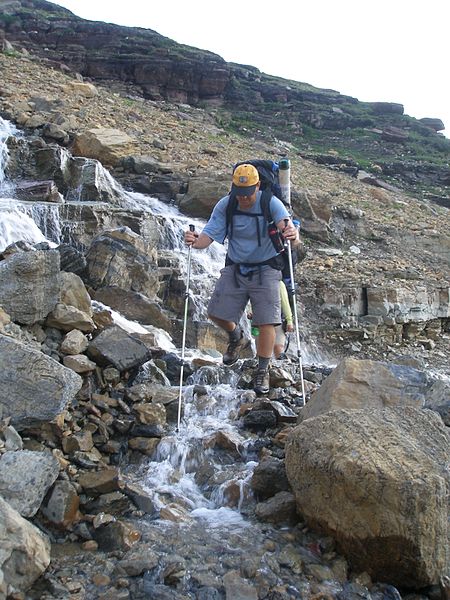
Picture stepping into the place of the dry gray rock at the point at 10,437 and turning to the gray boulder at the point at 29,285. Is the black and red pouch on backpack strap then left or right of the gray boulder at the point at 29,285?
right

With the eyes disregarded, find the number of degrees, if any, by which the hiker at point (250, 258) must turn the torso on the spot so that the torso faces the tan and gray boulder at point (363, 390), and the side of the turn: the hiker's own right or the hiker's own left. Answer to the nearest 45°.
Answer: approximately 45° to the hiker's own left

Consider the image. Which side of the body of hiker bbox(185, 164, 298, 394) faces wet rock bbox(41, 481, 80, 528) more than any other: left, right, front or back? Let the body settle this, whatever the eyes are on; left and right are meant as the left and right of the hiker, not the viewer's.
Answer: front

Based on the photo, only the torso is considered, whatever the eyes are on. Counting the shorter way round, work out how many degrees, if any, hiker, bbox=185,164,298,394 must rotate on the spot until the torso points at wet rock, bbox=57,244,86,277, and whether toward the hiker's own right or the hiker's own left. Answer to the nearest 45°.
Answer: approximately 135° to the hiker's own right

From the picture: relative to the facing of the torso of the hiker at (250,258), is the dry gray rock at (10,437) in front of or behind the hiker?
in front

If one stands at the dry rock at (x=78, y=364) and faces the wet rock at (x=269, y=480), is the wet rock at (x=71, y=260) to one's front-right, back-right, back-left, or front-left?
back-left

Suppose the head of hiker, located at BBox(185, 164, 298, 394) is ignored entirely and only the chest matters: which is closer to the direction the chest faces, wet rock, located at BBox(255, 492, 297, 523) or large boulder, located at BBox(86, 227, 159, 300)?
the wet rock

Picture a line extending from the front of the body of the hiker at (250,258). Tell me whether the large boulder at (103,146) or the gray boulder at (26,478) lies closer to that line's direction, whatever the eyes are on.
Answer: the gray boulder

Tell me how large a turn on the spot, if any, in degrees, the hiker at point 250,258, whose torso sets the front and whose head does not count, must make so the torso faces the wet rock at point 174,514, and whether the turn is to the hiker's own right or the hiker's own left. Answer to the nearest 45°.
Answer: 0° — they already face it

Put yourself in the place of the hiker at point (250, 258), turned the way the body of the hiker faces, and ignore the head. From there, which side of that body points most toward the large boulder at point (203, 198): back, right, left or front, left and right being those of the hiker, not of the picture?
back

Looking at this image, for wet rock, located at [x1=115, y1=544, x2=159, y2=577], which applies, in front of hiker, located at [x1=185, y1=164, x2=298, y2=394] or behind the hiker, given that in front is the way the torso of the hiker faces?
in front

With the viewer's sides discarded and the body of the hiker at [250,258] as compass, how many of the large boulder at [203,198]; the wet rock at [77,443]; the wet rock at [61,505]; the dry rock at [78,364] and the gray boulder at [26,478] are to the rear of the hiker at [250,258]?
1

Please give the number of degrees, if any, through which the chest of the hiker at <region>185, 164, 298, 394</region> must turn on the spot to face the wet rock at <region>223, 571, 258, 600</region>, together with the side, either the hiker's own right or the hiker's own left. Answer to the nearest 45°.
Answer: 0° — they already face it

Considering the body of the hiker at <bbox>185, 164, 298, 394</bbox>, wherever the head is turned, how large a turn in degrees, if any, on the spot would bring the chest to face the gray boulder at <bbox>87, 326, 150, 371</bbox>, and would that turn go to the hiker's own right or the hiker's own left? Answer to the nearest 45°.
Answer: approximately 90° to the hiker's own right
